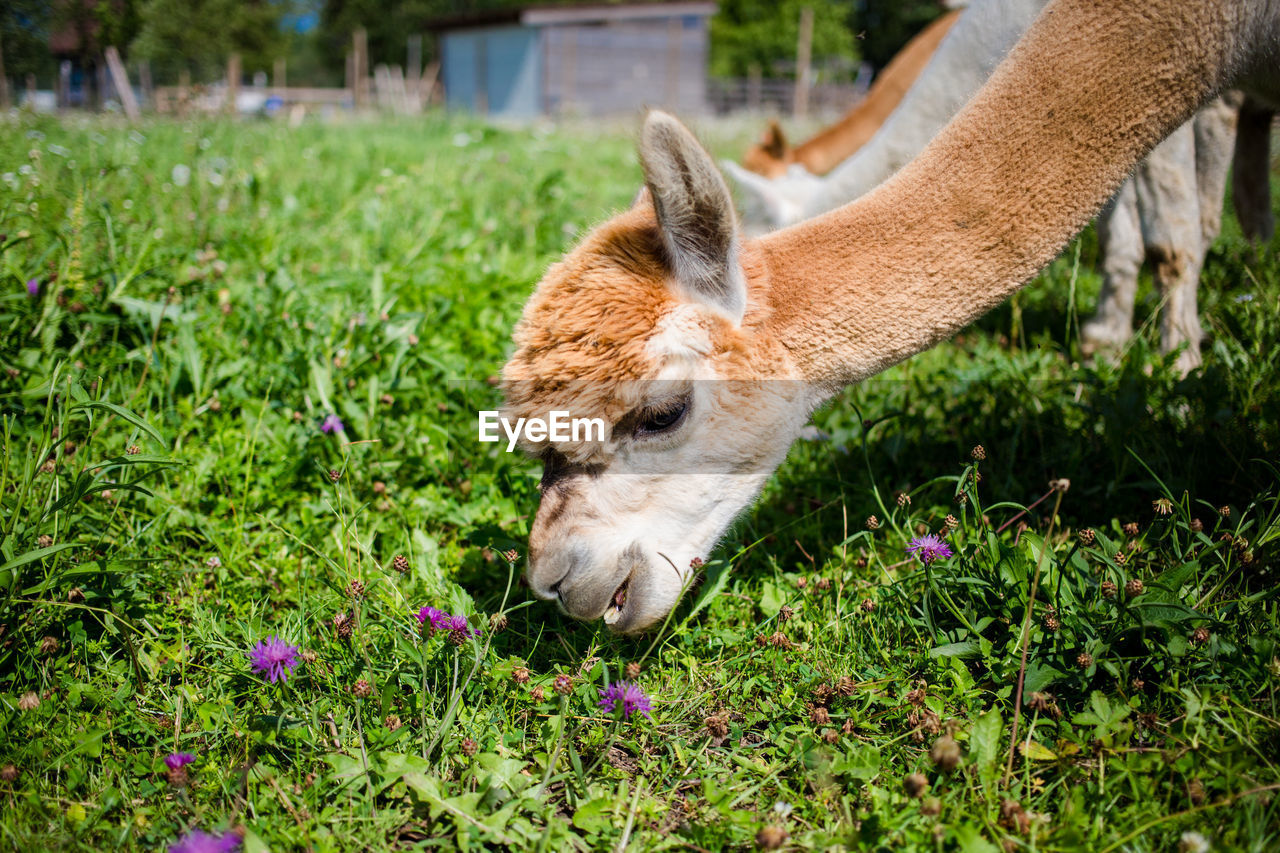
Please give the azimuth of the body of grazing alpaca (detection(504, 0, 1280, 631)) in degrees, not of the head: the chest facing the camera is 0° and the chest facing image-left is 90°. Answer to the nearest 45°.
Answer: approximately 90°

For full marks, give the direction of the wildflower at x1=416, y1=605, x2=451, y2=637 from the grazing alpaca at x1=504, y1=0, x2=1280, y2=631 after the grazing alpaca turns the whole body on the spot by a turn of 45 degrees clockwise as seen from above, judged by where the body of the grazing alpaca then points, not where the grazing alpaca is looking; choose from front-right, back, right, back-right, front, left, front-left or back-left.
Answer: left

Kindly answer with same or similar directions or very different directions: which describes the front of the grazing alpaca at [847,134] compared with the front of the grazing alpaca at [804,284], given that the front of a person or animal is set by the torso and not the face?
same or similar directions

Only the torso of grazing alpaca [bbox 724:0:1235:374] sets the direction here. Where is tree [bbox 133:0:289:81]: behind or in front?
in front
